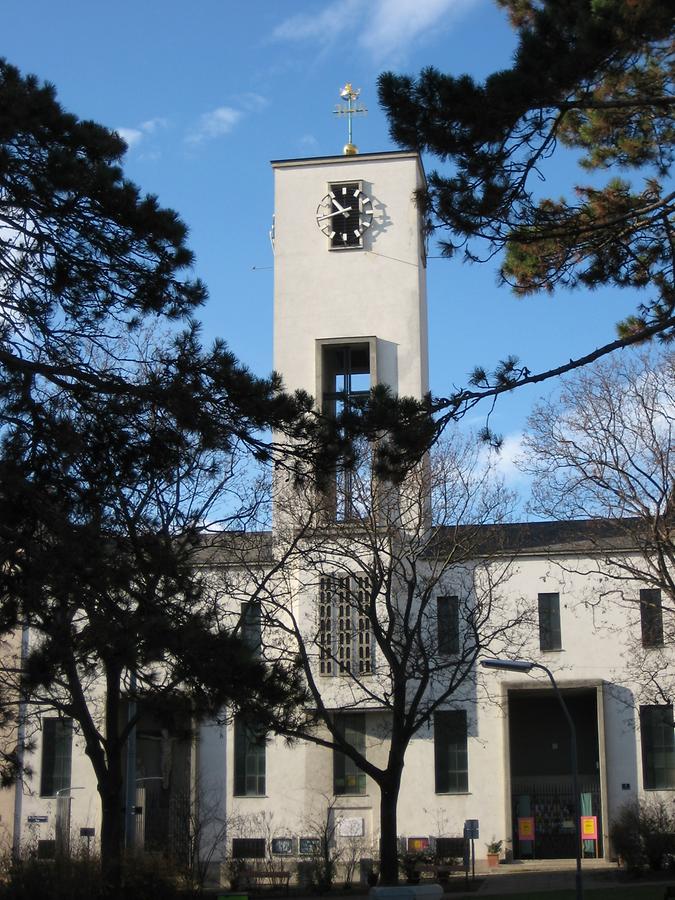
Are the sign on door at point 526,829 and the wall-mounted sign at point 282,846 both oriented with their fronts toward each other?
no

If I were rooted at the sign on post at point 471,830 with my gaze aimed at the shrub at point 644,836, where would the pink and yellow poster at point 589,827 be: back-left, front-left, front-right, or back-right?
front-left

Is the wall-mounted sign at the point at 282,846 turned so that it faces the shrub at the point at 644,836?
no

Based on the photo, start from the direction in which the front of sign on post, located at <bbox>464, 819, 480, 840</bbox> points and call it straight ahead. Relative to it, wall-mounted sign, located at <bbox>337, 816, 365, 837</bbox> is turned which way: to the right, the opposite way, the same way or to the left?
the same way

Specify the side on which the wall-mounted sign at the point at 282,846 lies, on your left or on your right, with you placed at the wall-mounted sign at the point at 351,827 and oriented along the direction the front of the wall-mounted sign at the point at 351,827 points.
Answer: on your right

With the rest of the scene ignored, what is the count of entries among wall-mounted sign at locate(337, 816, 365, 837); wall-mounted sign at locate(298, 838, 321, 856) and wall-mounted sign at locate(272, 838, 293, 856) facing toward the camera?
3

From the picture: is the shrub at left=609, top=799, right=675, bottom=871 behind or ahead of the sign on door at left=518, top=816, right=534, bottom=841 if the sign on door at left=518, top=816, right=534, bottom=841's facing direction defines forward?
ahead

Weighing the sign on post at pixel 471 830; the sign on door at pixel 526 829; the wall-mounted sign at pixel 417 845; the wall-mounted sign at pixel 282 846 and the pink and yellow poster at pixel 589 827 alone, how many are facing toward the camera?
5

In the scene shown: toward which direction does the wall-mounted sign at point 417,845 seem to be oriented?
toward the camera

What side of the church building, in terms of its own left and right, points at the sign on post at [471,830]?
front

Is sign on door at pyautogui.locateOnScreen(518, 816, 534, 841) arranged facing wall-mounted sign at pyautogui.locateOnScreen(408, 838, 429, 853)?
no

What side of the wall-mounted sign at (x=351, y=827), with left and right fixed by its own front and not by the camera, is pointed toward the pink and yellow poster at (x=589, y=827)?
left

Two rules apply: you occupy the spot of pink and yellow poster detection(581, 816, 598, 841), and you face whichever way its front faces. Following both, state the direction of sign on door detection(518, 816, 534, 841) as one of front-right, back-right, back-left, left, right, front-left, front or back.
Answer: back-right

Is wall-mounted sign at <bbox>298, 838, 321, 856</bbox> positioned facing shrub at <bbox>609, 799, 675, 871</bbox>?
no

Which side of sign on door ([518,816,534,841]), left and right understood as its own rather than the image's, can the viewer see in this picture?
front

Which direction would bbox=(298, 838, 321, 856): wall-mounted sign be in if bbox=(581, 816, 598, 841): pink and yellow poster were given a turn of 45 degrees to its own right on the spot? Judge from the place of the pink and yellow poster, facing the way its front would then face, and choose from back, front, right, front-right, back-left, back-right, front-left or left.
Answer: front-right

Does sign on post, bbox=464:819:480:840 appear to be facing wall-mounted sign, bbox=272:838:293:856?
no

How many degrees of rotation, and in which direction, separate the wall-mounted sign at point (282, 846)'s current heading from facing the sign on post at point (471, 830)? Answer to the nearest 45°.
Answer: approximately 45° to its left

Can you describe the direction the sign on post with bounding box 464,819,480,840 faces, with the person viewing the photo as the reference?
facing the viewer

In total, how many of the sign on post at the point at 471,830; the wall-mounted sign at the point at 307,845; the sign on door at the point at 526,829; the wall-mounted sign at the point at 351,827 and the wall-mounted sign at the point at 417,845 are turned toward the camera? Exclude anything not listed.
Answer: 5

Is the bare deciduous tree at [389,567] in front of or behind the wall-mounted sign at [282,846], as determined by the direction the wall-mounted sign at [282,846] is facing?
in front
